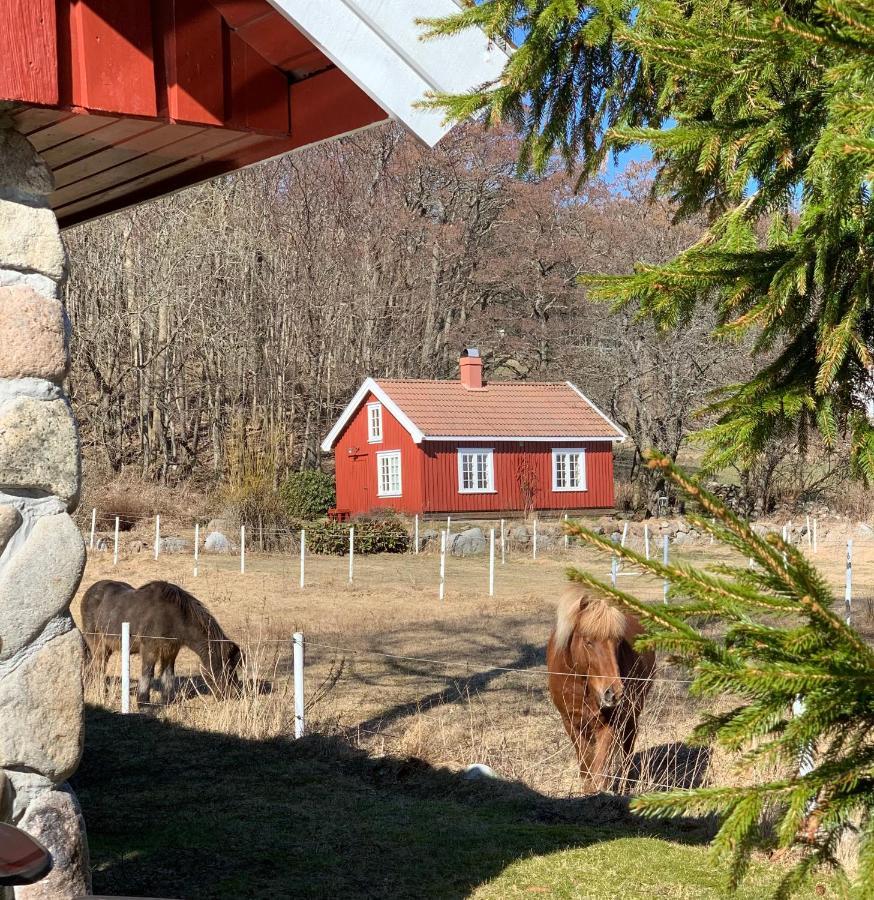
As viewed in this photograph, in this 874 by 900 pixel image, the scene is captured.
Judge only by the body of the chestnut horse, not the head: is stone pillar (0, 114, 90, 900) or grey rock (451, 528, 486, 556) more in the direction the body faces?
the stone pillar

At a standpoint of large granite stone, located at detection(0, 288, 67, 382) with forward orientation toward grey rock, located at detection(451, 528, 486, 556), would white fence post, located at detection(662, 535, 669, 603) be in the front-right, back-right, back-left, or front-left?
front-right

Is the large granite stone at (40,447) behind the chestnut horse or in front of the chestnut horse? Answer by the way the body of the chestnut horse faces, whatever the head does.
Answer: in front

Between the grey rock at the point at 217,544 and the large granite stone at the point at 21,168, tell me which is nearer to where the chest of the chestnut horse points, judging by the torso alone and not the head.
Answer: the large granite stone

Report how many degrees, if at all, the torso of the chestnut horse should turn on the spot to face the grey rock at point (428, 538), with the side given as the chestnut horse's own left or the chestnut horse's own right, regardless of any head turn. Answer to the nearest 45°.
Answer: approximately 180°

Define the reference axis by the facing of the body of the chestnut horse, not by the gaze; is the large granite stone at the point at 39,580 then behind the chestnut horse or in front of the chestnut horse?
in front

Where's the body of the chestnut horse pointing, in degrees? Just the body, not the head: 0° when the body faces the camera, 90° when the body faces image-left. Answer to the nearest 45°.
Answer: approximately 0°

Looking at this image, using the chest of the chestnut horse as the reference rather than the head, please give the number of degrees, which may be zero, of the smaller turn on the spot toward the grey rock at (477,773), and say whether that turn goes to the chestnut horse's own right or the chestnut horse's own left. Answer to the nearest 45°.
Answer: approximately 45° to the chestnut horse's own right

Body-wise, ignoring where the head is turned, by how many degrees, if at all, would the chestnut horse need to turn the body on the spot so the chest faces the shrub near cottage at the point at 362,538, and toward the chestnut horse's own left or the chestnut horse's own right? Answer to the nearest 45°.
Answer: approximately 180°

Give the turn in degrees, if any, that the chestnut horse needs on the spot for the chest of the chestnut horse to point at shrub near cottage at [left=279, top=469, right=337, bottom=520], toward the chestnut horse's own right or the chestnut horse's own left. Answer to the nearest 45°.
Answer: approximately 180°

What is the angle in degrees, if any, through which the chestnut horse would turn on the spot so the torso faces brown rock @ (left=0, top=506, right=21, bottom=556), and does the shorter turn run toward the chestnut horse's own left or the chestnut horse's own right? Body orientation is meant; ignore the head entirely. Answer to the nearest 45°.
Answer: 0° — it already faces it

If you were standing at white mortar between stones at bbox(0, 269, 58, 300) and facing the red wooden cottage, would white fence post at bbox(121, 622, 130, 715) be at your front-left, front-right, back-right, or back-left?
front-left

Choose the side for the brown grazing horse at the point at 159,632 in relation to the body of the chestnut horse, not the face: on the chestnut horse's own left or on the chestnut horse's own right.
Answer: on the chestnut horse's own right

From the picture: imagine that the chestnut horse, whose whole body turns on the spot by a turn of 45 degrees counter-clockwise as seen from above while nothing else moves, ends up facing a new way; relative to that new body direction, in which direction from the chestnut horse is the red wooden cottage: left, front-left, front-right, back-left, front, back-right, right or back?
back-left

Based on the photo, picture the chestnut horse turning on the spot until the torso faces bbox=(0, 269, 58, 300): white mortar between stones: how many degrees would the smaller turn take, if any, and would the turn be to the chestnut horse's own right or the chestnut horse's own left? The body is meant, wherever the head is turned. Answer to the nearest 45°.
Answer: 0° — it already faces it

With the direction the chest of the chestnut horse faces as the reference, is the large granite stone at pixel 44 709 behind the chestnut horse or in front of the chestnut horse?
in front
